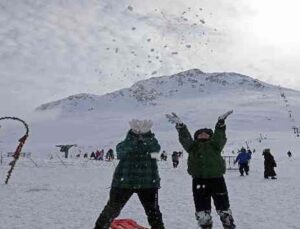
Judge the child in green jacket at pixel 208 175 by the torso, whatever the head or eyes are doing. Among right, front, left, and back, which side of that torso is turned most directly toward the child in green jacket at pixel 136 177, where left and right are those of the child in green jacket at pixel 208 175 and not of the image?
right

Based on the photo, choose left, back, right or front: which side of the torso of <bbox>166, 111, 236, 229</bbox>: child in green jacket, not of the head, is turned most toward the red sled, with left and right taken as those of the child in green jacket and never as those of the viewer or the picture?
right

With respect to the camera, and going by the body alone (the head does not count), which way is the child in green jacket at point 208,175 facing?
toward the camera
